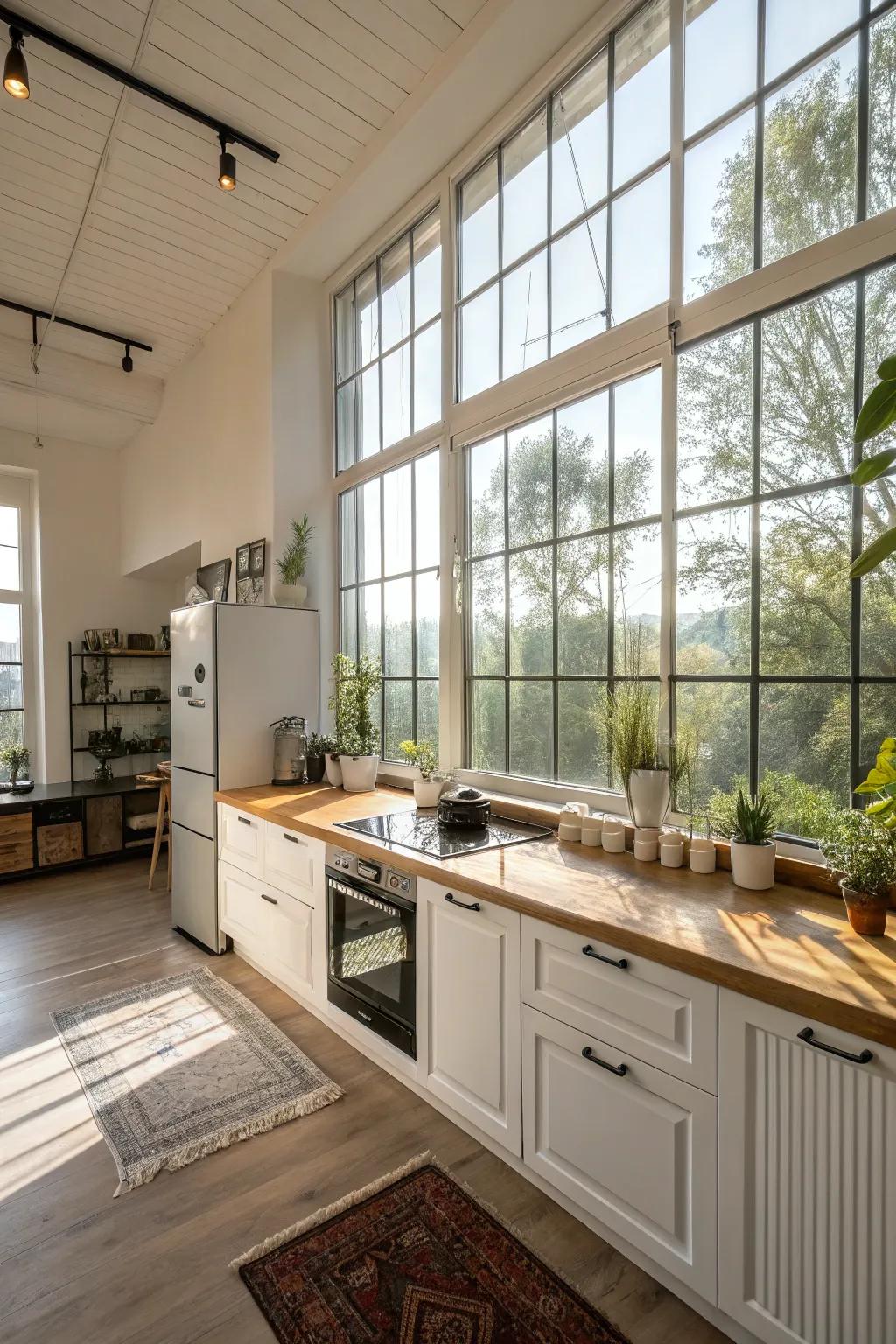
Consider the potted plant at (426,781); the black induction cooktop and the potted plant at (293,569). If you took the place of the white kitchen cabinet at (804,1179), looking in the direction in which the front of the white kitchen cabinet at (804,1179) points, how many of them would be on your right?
3

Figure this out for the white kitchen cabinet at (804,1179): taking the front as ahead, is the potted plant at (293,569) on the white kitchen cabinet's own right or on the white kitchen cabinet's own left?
on the white kitchen cabinet's own right

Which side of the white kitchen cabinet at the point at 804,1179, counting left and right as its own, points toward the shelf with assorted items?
right

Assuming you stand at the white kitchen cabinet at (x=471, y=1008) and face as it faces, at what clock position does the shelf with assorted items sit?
The shelf with assorted items is roughly at 3 o'clock from the white kitchen cabinet.

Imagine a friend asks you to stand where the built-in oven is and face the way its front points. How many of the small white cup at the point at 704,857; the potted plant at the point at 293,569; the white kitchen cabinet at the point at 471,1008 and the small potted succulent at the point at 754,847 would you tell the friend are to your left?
3

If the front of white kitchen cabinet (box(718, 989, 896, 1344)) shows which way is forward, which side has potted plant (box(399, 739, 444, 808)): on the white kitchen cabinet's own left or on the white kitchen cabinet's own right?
on the white kitchen cabinet's own right

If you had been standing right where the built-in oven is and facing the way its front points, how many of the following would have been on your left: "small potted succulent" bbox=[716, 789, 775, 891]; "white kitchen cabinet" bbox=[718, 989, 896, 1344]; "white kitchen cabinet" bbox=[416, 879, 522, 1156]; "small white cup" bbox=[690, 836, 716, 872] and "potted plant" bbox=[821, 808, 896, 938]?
5

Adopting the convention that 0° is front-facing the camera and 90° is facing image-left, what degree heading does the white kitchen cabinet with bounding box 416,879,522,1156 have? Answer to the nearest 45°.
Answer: approximately 45°

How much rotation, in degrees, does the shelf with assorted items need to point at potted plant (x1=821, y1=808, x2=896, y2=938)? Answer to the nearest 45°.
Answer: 0° — it already faces it

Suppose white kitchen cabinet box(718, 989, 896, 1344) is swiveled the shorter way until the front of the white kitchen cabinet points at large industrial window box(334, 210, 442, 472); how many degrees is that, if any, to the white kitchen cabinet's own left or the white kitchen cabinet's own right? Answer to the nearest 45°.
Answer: approximately 90° to the white kitchen cabinet's own right

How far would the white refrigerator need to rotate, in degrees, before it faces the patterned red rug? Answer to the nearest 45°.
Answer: approximately 45° to its left
